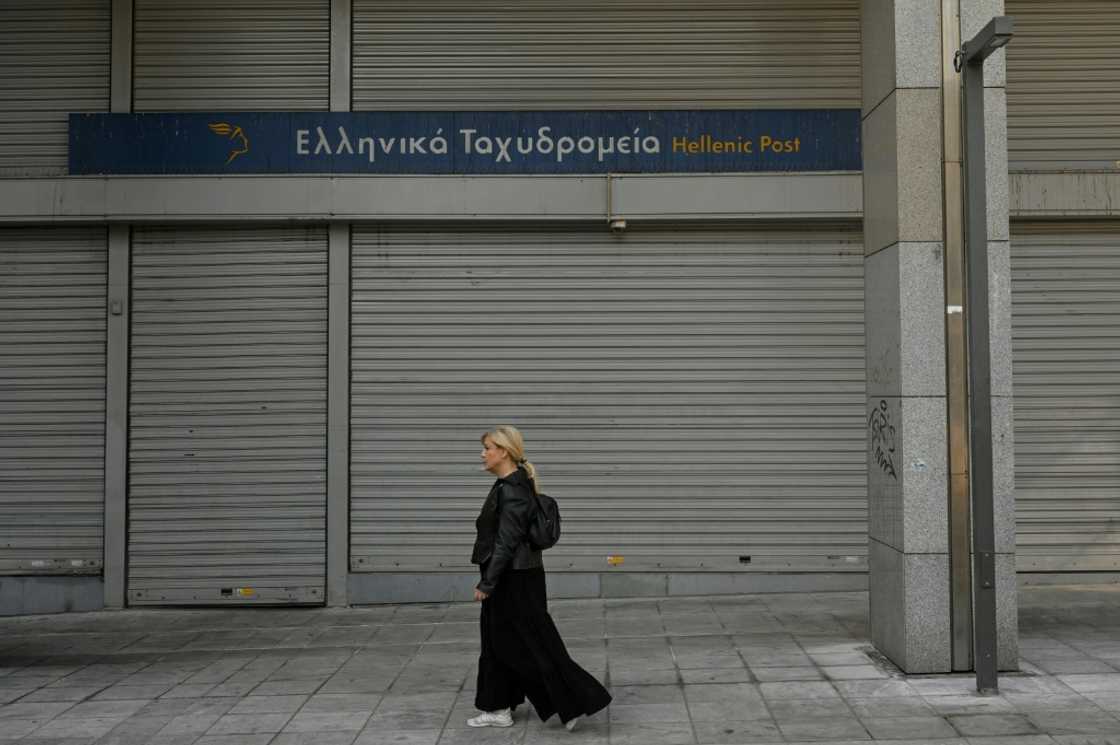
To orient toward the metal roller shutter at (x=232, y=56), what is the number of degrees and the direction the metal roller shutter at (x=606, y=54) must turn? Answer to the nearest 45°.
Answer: approximately 90° to its right

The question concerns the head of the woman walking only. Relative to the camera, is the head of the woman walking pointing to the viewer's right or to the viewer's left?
to the viewer's left

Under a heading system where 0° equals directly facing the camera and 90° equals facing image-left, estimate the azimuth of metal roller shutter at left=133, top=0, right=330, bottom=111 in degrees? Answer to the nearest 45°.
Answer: approximately 0°

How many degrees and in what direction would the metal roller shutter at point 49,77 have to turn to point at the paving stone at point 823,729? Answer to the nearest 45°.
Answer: approximately 45° to its left

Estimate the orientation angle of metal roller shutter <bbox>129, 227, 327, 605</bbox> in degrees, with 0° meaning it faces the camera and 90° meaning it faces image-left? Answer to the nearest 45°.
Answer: approximately 0°

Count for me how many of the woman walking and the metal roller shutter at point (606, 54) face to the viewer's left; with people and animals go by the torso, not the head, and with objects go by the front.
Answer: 1

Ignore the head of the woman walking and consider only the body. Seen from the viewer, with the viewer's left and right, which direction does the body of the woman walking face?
facing to the left of the viewer

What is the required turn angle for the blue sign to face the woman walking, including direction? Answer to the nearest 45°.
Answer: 0° — it already faces them
